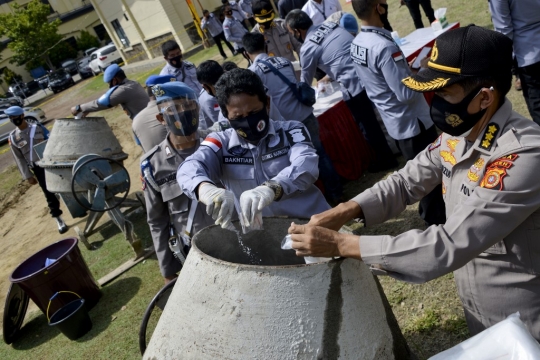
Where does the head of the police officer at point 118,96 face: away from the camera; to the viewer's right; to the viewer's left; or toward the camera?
to the viewer's left

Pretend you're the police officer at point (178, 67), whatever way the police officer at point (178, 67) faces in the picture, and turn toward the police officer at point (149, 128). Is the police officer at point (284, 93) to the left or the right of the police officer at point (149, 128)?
left

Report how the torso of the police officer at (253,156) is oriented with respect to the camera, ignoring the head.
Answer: toward the camera

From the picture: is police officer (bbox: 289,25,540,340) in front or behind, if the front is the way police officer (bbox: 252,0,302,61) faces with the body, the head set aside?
in front

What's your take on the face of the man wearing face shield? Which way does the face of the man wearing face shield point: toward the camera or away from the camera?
toward the camera

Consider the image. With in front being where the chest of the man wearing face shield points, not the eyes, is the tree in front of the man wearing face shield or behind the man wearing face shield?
behind

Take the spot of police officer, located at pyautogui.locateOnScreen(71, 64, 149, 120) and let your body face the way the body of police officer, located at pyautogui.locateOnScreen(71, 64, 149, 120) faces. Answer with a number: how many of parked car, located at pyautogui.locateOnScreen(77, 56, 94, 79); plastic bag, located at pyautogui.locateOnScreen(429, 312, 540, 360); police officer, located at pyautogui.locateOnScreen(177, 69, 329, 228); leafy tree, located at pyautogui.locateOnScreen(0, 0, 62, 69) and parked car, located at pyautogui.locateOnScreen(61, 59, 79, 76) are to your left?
2

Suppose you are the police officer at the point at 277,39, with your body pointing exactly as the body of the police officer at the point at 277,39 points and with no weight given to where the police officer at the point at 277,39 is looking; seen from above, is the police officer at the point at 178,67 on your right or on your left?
on your right

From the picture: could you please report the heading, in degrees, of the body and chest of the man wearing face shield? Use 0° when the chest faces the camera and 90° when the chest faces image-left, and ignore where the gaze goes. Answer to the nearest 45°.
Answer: approximately 315°

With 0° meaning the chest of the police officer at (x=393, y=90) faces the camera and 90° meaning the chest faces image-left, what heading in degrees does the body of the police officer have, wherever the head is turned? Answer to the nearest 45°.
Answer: approximately 225°

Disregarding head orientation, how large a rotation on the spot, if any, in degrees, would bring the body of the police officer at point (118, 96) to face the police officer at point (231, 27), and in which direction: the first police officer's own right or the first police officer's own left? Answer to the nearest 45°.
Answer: approximately 135° to the first police officer's own right

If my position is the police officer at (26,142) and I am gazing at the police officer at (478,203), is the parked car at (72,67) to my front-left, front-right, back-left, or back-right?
back-left

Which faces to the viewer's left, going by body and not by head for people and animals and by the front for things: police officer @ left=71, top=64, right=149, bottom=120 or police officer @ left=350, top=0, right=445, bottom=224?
police officer @ left=71, top=64, right=149, bottom=120

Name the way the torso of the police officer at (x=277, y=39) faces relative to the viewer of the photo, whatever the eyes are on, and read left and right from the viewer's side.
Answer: facing the viewer

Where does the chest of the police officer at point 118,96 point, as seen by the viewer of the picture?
to the viewer's left
